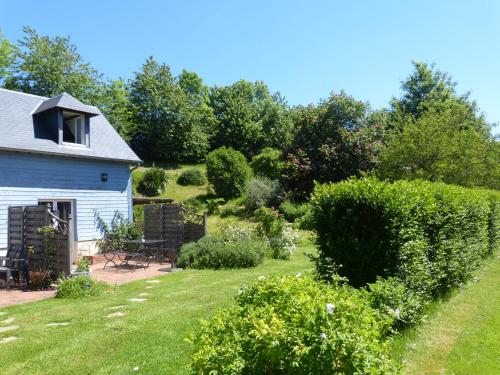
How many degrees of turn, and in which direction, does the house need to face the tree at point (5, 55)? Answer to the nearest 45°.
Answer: approximately 135° to its left

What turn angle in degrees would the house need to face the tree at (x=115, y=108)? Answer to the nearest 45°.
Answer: approximately 135° to its left

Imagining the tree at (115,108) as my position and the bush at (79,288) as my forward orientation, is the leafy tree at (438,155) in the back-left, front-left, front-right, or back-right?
front-left

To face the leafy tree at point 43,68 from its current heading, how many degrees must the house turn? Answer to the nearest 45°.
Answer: approximately 135° to its left

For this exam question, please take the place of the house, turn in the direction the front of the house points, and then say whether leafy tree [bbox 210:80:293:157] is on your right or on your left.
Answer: on your left

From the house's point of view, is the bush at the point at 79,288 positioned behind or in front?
in front

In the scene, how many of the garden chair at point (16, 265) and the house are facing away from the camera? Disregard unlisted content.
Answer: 0

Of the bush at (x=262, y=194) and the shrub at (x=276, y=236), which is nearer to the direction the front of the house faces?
the shrub

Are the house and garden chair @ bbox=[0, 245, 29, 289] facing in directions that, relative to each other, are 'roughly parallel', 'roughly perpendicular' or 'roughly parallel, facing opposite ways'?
roughly perpendicular

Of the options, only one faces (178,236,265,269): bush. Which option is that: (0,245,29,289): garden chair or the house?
the house

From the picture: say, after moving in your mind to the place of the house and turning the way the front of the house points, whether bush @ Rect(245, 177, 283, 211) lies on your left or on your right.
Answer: on your left
